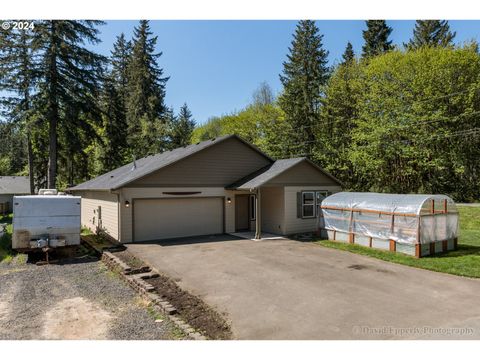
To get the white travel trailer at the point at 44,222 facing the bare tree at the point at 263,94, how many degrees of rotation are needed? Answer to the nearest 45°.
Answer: approximately 135° to its left

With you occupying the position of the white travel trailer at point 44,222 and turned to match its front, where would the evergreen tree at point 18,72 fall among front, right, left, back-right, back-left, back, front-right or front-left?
back

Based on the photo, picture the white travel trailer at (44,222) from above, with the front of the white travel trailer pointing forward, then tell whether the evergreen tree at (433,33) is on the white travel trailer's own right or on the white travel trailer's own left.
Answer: on the white travel trailer's own left

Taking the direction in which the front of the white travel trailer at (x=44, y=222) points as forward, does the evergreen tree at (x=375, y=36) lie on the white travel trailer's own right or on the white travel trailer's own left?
on the white travel trailer's own left

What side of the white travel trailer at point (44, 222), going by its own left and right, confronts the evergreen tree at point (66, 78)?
back

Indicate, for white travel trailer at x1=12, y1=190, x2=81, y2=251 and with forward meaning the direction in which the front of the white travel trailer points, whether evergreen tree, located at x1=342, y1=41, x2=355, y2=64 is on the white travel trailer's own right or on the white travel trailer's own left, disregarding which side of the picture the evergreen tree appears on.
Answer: on the white travel trailer's own left

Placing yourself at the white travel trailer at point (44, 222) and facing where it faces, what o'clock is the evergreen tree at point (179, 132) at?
The evergreen tree is roughly at 7 o'clock from the white travel trailer.

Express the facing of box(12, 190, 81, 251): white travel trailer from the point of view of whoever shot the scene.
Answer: facing the viewer
